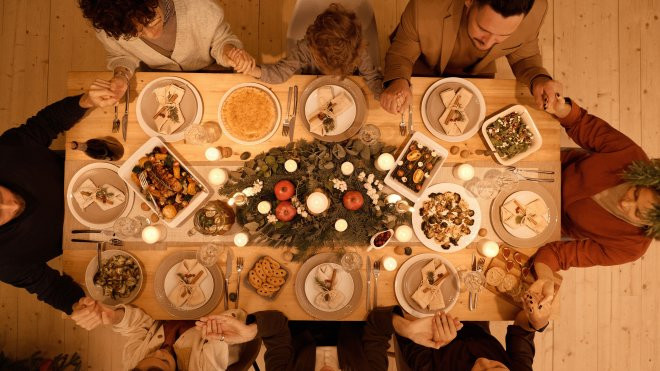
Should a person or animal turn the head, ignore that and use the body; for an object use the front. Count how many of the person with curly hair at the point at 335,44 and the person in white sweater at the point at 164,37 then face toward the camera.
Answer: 2

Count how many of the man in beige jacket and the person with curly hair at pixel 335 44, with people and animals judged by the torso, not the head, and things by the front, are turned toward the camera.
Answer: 2

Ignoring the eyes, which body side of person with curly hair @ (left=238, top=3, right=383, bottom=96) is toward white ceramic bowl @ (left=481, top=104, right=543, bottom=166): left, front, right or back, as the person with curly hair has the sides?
left

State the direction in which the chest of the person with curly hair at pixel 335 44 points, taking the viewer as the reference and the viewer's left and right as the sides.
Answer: facing the viewer

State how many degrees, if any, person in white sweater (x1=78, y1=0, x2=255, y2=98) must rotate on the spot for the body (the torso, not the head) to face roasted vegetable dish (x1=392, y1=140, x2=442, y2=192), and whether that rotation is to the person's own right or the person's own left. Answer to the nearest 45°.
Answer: approximately 45° to the person's own left

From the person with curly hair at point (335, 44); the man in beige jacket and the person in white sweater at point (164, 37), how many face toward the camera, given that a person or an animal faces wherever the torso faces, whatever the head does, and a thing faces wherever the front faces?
3
